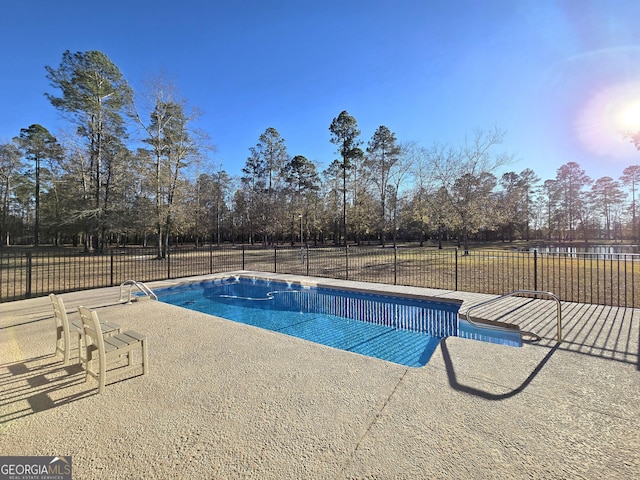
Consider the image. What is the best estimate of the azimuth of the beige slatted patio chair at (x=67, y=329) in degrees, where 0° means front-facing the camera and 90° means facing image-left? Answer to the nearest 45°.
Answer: approximately 225°
